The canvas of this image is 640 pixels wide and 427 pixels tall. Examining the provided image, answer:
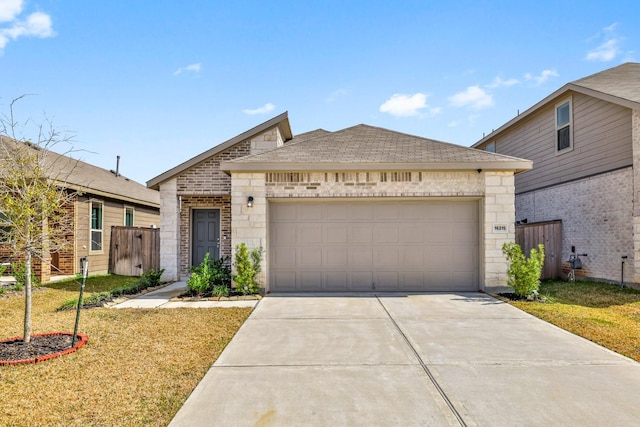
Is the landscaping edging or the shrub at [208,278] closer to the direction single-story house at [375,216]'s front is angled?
the landscaping edging

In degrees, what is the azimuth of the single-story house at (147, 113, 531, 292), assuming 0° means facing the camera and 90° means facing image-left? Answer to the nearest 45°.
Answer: approximately 0°

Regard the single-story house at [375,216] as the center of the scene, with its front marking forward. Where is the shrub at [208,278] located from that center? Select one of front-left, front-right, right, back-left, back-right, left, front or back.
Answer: right

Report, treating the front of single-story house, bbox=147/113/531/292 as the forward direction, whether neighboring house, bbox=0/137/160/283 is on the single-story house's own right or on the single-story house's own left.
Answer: on the single-story house's own right

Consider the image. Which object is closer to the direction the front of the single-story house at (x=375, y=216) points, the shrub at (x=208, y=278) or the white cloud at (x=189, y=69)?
the shrub

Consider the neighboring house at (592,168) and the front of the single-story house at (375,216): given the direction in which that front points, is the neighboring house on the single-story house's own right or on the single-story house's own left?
on the single-story house's own left

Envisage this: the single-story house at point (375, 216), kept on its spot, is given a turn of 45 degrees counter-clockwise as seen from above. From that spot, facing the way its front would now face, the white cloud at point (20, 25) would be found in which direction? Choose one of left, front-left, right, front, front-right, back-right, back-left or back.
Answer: back-right

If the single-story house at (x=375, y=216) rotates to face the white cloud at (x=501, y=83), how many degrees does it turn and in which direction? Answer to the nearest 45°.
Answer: approximately 135° to its left

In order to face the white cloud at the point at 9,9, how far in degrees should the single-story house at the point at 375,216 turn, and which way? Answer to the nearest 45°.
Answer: approximately 90° to its right

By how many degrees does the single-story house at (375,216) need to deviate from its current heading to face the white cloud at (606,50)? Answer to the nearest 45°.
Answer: approximately 135° to its left

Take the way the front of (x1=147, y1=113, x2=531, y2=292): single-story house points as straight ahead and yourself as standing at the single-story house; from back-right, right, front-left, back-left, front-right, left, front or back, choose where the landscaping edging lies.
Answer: front-right
